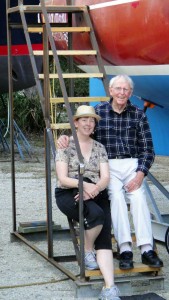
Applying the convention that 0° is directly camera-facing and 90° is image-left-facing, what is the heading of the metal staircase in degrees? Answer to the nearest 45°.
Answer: approximately 315°

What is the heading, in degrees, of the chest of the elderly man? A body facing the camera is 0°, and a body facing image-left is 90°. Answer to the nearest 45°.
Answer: approximately 0°
